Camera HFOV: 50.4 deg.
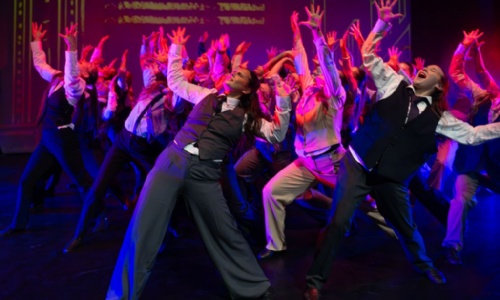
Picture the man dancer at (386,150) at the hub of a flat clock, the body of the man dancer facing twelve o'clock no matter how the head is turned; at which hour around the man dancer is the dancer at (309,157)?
The dancer is roughly at 3 o'clock from the man dancer.

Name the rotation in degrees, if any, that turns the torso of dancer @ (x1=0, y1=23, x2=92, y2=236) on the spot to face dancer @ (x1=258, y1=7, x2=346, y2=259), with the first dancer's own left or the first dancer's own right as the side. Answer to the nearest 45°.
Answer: approximately 90° to the first dancer's own left

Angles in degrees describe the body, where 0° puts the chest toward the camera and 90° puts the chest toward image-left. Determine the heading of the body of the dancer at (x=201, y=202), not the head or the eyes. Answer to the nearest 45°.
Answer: approximately 45°

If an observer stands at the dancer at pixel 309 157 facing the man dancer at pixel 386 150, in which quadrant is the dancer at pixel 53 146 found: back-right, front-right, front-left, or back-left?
back-right

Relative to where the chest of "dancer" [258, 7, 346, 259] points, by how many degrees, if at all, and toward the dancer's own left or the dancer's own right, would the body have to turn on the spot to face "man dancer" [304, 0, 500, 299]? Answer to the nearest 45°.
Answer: approximately 90° to the dancer's own left

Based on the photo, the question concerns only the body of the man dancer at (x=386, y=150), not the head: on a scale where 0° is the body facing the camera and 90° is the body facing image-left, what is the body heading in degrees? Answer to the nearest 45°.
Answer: approximately 45°

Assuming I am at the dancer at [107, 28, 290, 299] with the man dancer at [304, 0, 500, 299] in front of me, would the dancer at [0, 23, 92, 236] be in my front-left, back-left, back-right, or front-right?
back-left

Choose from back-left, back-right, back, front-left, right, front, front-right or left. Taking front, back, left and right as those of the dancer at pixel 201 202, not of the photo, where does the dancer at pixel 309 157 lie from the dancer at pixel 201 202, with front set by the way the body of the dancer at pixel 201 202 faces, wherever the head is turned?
back

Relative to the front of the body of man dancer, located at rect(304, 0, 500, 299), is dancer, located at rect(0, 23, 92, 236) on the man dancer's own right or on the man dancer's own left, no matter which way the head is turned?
on the man dancer's own right

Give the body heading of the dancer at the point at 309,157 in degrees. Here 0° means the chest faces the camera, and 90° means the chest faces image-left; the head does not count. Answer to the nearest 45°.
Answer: approximately 45°

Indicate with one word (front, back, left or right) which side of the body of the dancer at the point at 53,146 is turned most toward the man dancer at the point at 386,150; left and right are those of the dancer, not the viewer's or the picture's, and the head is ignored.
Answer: left
